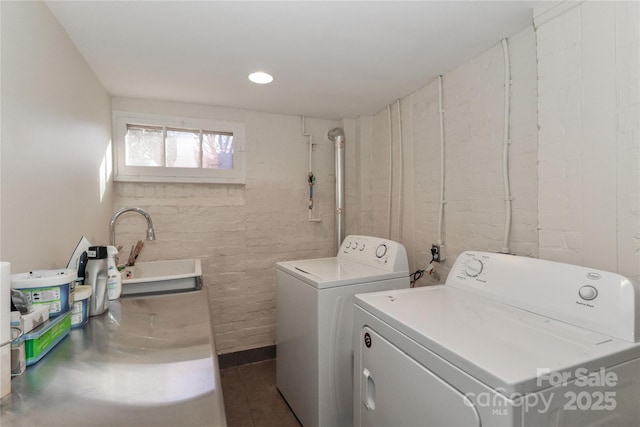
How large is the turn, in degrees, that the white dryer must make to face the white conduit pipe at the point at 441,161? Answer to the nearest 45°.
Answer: approximately 135° to its right

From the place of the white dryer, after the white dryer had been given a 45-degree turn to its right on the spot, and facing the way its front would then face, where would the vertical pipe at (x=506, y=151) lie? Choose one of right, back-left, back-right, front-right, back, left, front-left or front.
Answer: right

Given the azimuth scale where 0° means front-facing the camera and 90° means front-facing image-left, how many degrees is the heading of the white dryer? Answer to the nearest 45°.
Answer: approximately 45°

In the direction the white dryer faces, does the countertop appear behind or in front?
in front

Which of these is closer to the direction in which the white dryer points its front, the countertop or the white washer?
the countertop

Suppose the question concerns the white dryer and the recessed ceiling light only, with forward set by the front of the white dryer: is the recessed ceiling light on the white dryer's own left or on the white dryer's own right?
on the white dryer's own right

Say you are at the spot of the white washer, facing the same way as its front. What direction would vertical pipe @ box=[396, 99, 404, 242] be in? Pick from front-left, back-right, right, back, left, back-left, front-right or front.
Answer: back

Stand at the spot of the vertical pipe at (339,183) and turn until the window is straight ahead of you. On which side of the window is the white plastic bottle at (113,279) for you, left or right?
left

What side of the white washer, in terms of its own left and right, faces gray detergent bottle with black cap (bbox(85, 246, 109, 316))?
front

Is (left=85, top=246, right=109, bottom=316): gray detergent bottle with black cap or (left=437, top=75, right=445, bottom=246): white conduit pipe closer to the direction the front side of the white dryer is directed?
the gray detergent bottle with black cap

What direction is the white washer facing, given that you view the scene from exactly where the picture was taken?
facing the viewer and to the left of the viewer

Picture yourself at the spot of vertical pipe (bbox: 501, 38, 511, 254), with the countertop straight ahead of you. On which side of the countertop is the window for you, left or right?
right

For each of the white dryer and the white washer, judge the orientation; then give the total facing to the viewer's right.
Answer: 0
